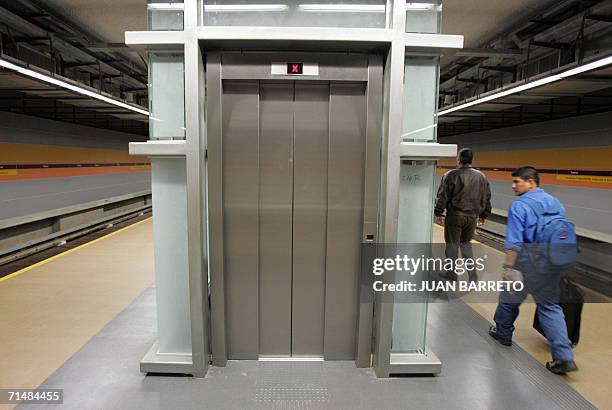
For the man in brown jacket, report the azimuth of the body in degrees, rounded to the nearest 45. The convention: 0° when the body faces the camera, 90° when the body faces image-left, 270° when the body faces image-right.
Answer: approximately 180°

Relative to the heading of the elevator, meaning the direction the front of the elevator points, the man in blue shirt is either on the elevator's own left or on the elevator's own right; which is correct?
on the elevator's own left

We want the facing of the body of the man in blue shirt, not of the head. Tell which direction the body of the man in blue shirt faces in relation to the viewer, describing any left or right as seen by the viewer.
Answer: facing away from the viewer and to the left of the viewer

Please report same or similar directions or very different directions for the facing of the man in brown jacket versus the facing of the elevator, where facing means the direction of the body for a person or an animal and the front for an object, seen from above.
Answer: very different directions

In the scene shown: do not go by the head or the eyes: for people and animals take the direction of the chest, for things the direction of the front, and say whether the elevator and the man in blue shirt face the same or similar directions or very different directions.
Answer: very different directions

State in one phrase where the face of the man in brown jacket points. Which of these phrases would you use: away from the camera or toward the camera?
away from the camera

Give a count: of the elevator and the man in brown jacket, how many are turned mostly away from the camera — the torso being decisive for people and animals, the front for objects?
1

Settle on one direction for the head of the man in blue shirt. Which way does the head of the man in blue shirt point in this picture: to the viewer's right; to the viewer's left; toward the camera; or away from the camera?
to the viewer's left
